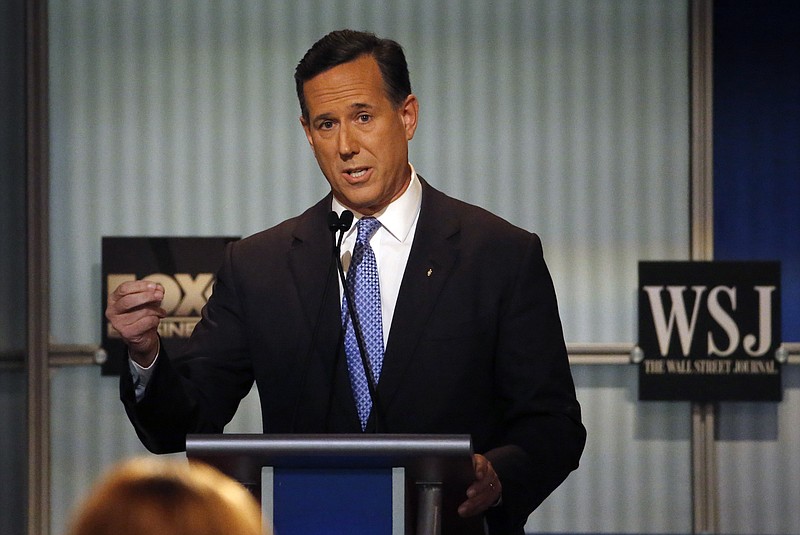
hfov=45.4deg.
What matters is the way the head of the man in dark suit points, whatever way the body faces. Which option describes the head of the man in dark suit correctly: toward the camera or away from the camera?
toward the camera

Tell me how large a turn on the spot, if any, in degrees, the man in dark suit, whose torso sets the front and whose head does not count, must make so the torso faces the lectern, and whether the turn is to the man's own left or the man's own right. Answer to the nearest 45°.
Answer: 0° — they already face it

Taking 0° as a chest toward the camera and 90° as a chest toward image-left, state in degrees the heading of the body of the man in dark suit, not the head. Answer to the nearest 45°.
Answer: approximately 0°
